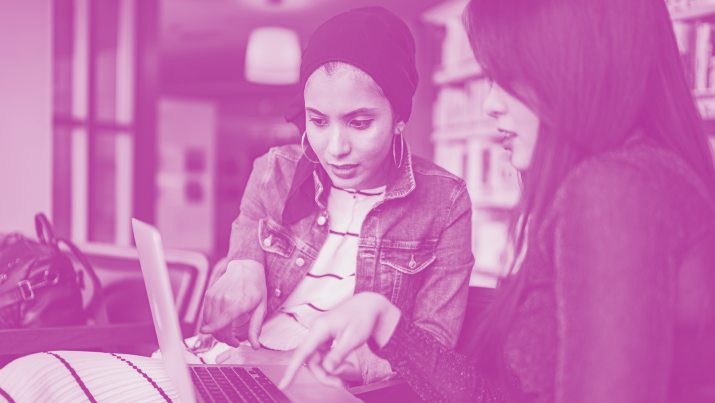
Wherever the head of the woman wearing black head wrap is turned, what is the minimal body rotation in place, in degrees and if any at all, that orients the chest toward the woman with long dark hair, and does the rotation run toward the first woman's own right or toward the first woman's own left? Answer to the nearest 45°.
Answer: approximately 90° to the first woman's own left

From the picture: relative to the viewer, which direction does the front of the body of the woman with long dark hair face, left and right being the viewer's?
facing to the left of the viewer

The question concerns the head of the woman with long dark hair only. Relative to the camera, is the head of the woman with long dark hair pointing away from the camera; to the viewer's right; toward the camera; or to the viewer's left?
to the viewer's left

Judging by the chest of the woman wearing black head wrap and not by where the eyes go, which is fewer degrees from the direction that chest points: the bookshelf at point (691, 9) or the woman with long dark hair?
the woman with long dark hair

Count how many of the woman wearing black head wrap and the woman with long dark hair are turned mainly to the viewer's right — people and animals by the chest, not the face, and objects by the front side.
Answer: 0

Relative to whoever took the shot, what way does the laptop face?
facing to the right of the viewer

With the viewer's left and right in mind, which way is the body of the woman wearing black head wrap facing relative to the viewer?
facing the viewer and to the left of the viewer

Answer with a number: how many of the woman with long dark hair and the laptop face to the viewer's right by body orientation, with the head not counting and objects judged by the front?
1

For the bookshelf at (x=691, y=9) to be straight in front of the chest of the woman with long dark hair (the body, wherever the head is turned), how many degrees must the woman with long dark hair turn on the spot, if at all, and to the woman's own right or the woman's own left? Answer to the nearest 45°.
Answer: approximately 90° to the woman's own right

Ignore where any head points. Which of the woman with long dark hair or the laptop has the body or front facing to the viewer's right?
the laptop

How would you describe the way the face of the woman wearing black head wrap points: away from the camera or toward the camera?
toward the camera

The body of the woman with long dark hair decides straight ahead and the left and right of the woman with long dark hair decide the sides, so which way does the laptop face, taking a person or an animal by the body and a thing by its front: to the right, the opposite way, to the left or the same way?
the opposite way
